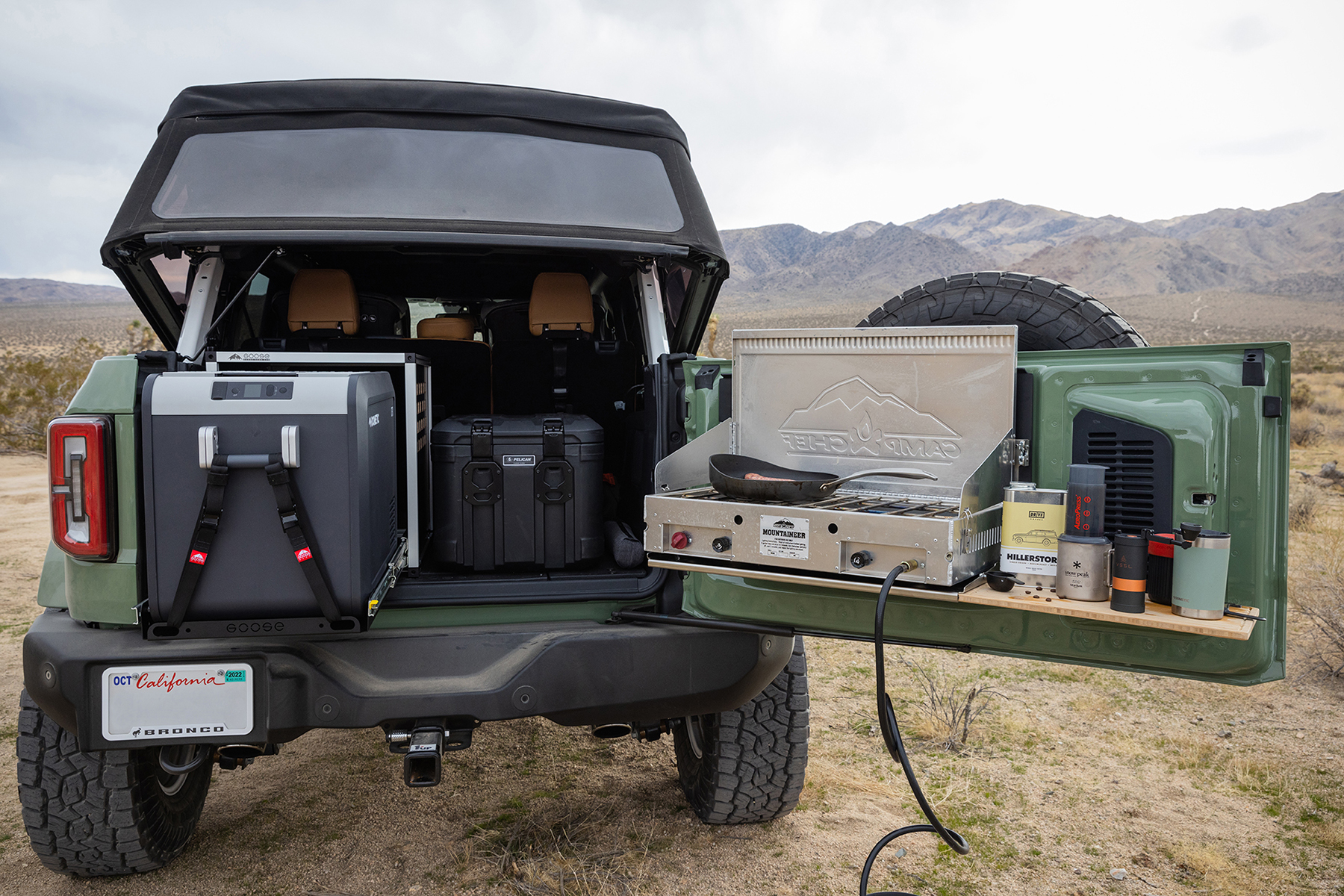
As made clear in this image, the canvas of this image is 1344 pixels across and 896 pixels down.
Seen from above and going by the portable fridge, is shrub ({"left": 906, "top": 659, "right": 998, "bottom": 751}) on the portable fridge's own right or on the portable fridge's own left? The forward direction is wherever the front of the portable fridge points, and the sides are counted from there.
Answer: on the portable fridge's own left

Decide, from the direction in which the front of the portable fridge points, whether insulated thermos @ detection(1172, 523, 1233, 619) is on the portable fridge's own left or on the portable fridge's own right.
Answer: on the portable fridge's own left

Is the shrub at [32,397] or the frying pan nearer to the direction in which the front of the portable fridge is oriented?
the frying pan

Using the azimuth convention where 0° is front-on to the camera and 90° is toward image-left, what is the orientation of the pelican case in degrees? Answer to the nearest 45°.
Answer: approximately 0°

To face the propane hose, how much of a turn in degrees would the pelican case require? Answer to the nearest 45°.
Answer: approximately 45° to its left

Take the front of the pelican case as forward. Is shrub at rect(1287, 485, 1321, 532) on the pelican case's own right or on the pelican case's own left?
on the pelican case's own left

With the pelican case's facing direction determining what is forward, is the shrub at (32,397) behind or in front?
behind

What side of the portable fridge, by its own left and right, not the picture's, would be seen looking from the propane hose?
left

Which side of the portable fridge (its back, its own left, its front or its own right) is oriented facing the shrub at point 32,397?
back

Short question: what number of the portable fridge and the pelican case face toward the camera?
2

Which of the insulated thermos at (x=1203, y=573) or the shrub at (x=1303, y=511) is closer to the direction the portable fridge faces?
the insulated thermos

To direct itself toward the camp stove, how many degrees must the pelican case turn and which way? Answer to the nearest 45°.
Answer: approximately 45° to its left

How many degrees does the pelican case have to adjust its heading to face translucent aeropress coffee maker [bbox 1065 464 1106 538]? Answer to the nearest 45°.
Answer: approximately 45° to its left
